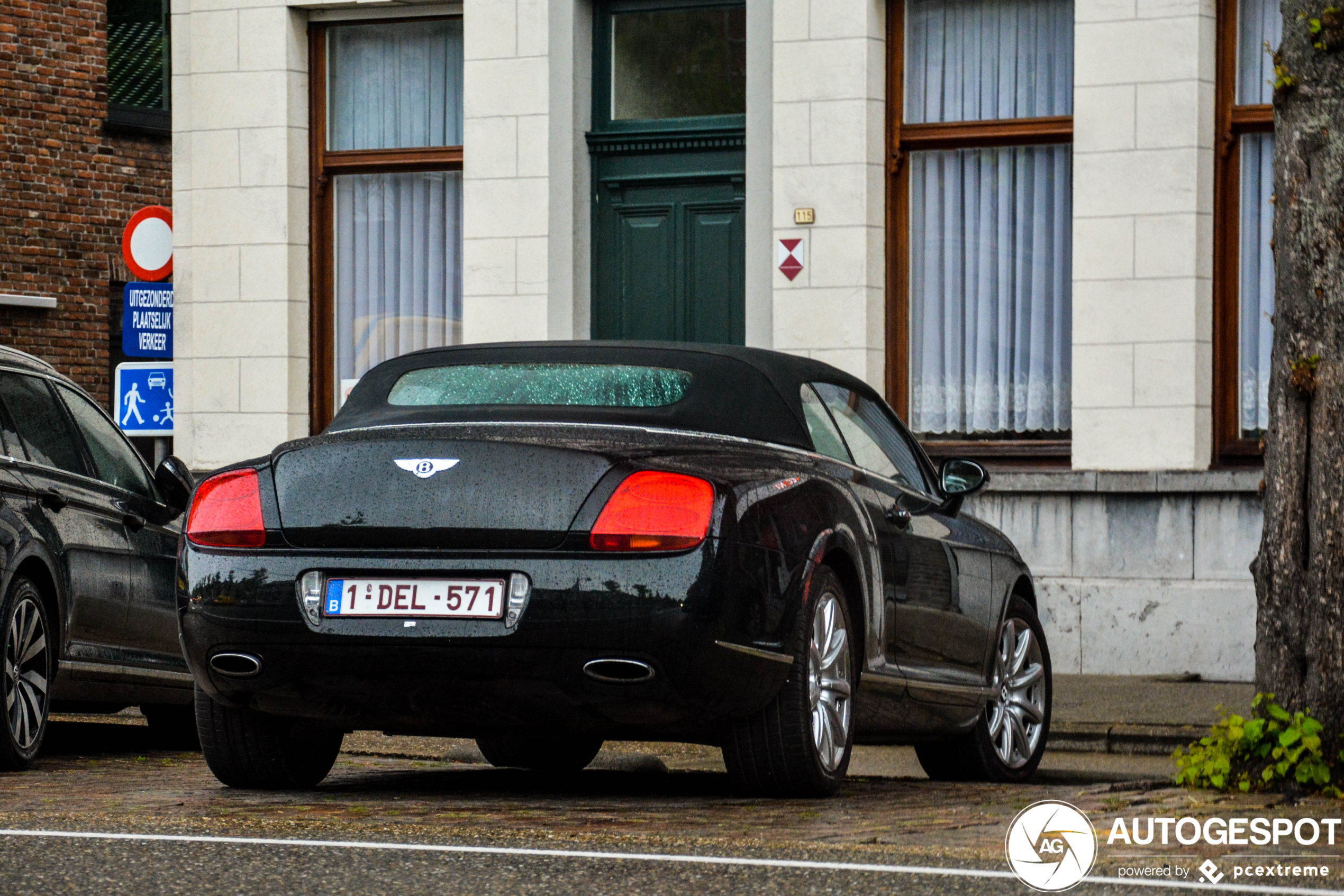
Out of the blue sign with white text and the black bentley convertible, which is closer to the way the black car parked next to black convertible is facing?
the blue sign with white text

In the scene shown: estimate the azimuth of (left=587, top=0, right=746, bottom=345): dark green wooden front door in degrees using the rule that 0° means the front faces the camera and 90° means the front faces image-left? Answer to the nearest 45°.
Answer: approximately 0°

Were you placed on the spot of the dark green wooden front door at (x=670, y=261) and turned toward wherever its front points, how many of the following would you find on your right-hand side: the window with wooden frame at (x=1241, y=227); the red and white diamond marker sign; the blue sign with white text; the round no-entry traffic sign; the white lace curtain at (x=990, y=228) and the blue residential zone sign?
3

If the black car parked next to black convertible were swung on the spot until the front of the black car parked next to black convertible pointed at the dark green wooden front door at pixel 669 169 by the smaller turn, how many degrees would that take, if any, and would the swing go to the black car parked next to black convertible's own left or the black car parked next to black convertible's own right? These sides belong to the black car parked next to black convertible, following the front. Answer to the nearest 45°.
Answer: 0° — it already faces it

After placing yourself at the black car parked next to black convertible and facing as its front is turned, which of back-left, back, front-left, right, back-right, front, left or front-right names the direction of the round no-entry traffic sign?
front-left

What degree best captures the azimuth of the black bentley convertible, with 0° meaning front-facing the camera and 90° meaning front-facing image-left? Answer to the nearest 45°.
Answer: approximately 225°

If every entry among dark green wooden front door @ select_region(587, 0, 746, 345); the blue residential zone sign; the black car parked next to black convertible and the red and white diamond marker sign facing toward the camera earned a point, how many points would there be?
3

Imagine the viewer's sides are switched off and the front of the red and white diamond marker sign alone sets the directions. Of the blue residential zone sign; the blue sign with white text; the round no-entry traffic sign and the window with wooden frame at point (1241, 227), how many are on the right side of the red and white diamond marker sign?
3
